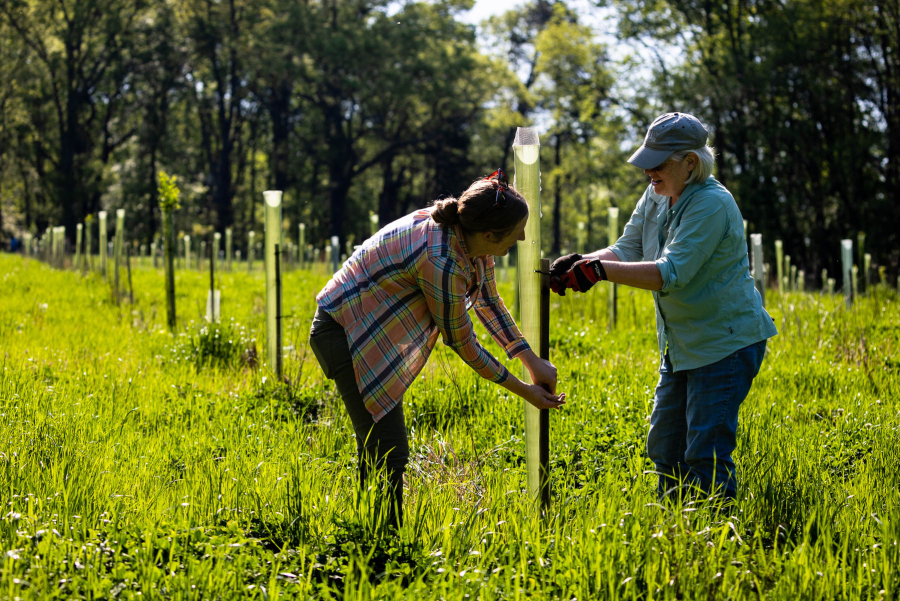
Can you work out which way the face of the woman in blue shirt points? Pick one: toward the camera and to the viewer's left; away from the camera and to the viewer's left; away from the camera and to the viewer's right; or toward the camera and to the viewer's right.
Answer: toward the camera and to the viewer's left

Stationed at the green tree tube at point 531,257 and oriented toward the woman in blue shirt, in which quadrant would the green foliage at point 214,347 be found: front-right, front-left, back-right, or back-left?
back-left

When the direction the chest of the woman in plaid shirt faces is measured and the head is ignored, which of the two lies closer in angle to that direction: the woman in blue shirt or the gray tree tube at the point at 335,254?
the woman in blue shirt

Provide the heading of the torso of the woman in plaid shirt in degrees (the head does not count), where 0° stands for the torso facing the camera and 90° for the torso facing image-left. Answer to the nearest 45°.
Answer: approximately 270°

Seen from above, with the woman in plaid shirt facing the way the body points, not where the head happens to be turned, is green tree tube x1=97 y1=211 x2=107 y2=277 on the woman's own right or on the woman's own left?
on the woman's own left

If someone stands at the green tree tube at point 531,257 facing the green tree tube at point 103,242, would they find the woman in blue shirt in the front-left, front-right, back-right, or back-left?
back-right

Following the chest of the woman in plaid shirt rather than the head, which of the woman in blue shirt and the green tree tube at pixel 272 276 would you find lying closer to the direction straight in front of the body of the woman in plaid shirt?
the woman in blue shirt

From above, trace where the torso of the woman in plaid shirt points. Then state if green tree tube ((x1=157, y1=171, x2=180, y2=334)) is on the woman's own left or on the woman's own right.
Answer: on the woman's own left

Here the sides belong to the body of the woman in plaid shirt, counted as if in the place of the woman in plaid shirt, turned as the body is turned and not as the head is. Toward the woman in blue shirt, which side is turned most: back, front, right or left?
front

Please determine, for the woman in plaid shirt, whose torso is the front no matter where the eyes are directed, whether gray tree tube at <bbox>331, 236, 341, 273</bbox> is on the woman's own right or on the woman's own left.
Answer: on the woman's own left
